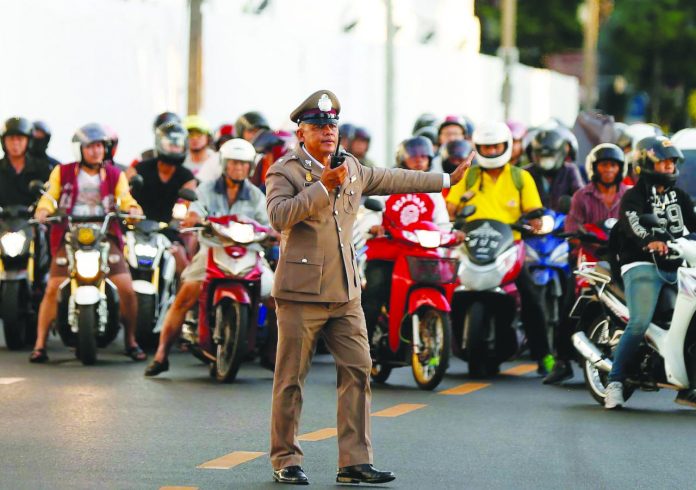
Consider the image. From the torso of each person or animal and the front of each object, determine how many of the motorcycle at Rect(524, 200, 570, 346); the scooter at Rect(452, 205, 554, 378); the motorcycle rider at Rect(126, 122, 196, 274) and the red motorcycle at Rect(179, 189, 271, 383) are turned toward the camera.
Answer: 4

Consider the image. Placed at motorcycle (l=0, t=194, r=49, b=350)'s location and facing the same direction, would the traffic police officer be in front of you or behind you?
in front

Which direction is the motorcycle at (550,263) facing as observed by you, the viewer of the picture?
facing the viewer

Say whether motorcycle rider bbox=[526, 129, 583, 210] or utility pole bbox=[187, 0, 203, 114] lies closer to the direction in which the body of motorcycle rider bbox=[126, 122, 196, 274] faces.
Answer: the motorcycle rider

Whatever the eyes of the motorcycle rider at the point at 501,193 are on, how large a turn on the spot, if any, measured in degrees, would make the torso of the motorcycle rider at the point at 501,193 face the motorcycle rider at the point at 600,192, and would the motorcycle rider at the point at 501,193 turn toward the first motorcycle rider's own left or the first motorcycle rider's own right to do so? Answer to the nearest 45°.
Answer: approximately 90° to the first motorcycle rider's own left

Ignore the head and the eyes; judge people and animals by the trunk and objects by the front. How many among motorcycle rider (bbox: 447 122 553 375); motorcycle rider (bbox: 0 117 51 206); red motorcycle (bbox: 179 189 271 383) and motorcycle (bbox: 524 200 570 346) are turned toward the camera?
4

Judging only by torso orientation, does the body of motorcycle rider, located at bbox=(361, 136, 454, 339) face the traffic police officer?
yes

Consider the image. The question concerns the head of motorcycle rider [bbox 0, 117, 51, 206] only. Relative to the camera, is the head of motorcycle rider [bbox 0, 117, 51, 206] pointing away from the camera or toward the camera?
toward the camera

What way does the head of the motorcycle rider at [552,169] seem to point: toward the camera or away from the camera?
toward the camera

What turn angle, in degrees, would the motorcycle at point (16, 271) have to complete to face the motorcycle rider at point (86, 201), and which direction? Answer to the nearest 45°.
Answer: approximately 45° to its left

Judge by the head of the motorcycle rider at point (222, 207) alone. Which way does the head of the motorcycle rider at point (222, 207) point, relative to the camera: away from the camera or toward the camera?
toward the camera

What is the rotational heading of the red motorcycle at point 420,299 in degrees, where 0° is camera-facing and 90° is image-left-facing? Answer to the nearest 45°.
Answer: approximately 315°

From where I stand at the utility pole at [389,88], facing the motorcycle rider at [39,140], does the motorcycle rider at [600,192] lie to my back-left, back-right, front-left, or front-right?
front-left

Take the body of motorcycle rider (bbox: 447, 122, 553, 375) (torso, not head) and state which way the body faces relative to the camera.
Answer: toward the camera

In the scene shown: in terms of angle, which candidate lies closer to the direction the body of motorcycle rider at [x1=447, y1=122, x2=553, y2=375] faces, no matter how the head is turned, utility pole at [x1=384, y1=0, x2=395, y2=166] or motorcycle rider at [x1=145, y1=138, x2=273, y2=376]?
the motorcycle rider
